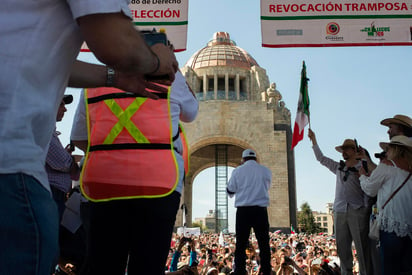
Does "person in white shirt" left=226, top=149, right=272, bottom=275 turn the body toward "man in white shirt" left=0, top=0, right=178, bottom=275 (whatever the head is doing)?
no
